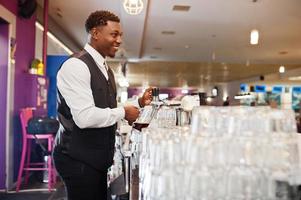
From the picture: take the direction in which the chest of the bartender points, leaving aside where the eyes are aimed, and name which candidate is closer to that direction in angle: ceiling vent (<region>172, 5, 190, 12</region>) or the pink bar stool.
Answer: the ceiling vent

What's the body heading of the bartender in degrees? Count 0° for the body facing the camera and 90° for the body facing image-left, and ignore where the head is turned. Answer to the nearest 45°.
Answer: approximately 270°

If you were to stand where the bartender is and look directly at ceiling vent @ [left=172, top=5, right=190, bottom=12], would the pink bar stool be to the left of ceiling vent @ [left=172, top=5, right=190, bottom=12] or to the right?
left

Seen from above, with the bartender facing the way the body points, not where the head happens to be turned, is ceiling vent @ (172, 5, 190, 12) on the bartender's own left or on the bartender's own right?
on the bartender's own left

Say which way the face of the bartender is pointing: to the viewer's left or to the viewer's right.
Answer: to the viewer's right

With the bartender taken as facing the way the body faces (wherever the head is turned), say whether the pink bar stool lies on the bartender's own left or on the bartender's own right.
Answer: on the bartender's own left

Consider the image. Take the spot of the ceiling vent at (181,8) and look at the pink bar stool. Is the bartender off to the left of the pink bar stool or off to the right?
left
